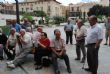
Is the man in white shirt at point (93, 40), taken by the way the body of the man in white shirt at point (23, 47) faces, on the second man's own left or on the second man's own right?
on the second man's own left

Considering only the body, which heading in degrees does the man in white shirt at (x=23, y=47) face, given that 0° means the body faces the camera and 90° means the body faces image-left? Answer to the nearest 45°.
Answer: approximately 45°
